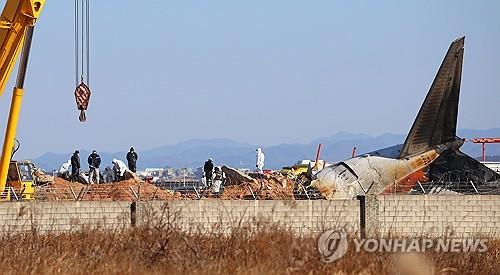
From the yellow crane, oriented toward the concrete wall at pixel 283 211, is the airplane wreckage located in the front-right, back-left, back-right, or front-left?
front-left

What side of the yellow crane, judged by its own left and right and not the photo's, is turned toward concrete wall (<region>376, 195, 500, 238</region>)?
front

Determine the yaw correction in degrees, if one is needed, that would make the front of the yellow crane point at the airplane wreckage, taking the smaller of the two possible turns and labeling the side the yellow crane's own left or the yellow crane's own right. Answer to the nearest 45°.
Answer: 0° — it already faces it

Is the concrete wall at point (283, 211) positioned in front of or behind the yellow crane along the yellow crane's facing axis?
in front

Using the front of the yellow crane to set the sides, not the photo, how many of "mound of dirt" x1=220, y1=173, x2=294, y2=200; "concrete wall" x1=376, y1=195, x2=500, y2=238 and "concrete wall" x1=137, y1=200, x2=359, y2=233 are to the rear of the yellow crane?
0

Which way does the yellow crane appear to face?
to the viewer's right

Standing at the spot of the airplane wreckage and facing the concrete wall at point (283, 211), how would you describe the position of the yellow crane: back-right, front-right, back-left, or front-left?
front-right

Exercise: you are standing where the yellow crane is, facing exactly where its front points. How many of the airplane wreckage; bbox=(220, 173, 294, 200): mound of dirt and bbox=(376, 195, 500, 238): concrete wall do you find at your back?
0

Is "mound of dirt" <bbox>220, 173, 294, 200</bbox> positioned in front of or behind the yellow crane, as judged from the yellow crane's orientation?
in front
